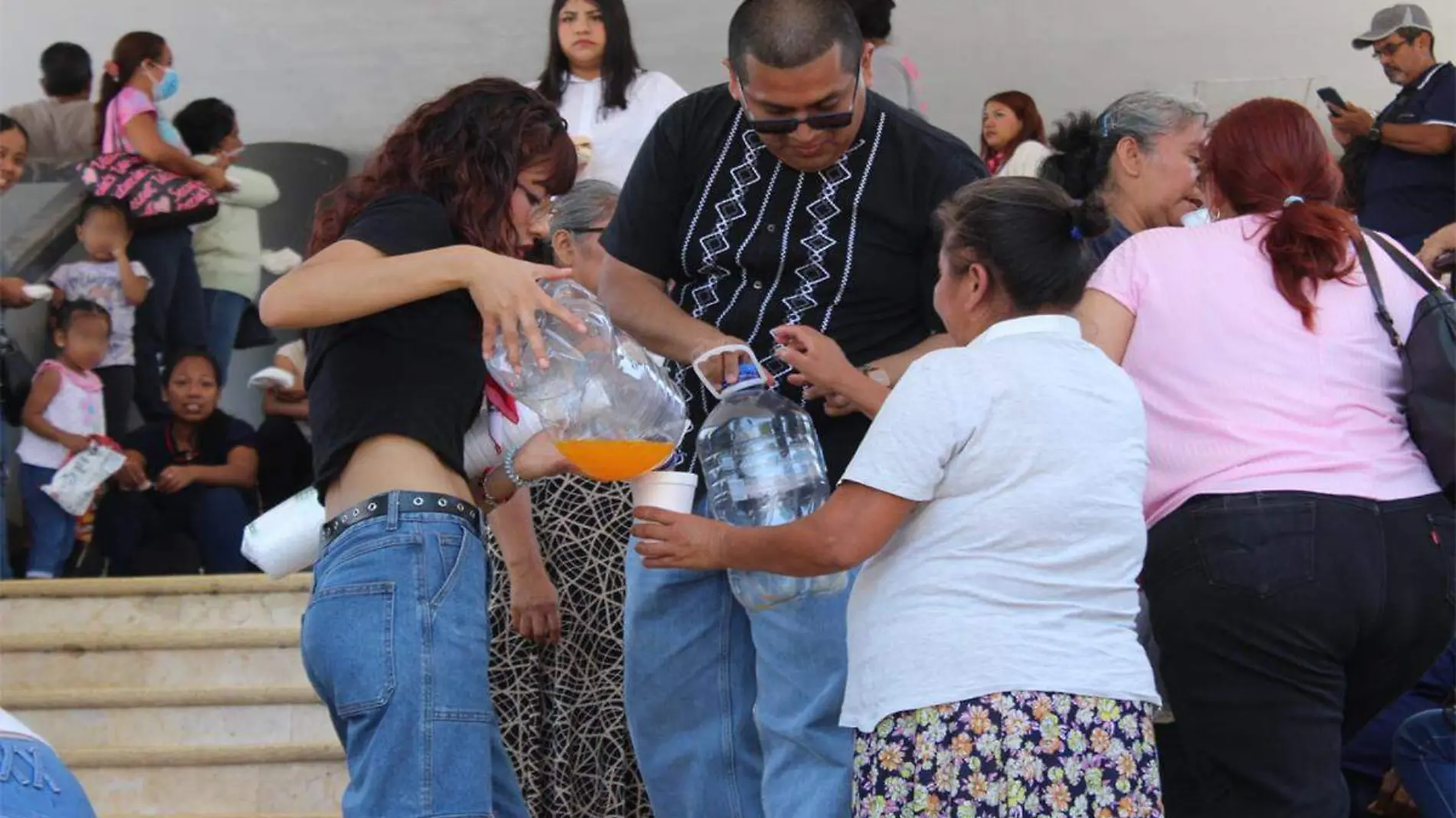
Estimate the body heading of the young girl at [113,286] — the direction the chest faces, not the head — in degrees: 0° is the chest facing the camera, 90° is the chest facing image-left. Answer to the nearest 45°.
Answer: approximately 0°

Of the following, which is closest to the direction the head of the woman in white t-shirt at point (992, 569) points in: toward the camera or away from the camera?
away from the camera
